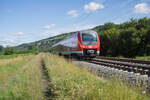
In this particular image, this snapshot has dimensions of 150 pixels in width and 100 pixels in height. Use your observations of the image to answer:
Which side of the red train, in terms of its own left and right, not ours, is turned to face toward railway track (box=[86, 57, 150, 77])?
front

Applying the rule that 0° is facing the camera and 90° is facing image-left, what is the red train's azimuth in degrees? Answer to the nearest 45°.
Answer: approximately 315°
